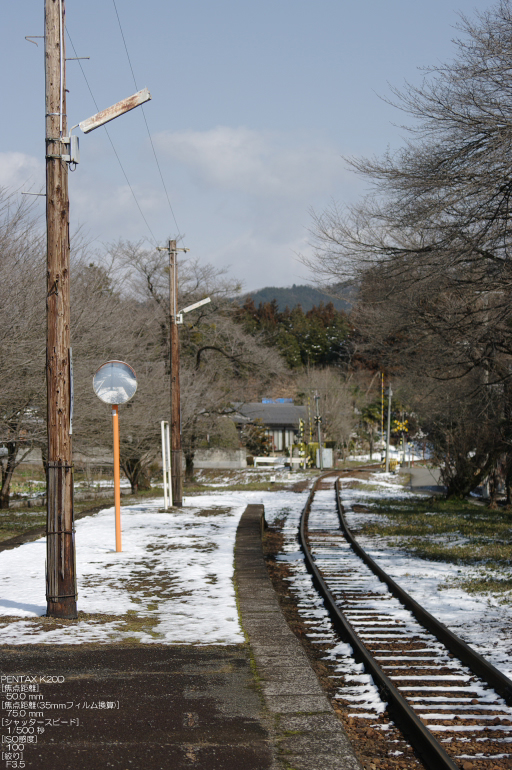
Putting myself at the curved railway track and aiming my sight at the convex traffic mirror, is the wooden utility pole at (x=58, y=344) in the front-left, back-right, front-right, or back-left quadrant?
front-left

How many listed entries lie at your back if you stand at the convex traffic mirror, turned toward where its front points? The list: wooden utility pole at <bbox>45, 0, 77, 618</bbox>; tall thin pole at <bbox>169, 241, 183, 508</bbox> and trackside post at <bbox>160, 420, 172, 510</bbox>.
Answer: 2

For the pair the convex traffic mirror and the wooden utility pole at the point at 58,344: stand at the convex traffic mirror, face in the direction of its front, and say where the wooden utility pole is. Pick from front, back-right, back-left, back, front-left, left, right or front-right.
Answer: front

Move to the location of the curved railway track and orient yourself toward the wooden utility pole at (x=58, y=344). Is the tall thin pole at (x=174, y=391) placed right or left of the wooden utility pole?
right

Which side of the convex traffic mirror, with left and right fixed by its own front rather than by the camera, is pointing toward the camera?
front

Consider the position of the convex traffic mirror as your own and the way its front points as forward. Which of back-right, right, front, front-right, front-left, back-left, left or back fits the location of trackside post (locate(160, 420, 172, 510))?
back

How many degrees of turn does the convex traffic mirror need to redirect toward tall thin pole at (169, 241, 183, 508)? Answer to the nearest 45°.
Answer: approximately 180°

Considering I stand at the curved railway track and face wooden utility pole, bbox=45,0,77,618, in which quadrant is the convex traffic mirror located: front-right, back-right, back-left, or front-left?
front-right
